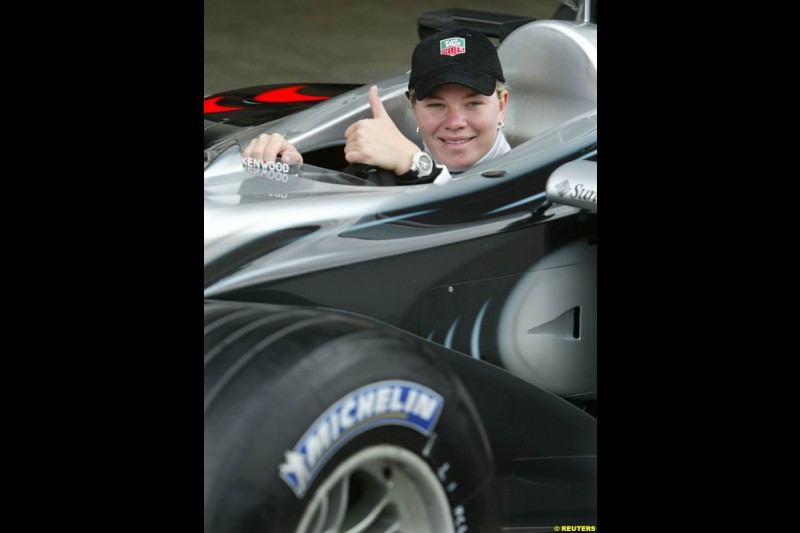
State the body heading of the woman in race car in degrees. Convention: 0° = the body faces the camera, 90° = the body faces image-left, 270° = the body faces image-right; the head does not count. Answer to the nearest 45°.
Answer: approximately 45°
